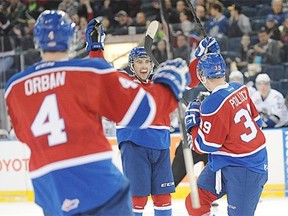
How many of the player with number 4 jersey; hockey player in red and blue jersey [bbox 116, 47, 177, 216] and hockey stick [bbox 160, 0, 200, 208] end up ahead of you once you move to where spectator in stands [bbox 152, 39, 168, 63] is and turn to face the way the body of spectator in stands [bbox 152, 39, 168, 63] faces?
3

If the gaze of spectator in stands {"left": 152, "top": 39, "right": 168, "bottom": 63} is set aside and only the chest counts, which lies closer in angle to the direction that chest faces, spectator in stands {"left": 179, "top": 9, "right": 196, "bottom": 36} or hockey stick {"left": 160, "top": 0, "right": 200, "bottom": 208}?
the hockey stick

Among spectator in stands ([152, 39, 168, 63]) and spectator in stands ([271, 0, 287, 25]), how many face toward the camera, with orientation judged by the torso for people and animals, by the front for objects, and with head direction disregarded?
2

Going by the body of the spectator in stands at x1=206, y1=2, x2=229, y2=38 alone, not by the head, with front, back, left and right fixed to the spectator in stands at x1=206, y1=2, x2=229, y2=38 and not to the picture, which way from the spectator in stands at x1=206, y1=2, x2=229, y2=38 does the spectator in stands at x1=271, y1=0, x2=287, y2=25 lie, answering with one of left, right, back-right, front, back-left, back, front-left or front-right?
back-left

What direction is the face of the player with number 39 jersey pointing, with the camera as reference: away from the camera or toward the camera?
away from the camera

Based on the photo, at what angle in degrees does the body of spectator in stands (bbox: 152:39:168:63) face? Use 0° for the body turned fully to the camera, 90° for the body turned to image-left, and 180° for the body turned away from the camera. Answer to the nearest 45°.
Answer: approximately 0°

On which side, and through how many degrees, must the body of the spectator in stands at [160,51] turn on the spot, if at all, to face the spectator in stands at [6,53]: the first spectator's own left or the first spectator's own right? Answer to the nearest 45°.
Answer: approximately 90° to the first spectator's own right

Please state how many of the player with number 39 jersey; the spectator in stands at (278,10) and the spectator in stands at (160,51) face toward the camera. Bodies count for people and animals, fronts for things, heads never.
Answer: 2
